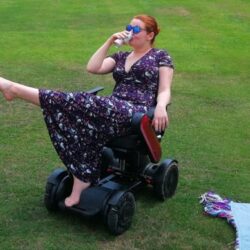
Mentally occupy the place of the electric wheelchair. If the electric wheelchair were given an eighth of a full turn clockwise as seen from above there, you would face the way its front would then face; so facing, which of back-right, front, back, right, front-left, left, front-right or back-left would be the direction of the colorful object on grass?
back

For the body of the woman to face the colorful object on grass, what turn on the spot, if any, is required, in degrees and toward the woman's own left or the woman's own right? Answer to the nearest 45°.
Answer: approximately 135° to the woman's own left

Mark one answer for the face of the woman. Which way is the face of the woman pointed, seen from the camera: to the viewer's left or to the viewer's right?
to the viewer's left

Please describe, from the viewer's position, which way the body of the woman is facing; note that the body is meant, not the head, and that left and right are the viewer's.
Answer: facing the viewer and to the left of the viewer
